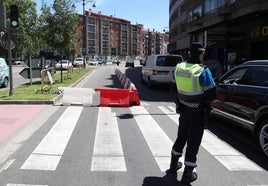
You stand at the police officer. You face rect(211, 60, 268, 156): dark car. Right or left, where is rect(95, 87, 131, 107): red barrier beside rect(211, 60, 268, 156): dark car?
left

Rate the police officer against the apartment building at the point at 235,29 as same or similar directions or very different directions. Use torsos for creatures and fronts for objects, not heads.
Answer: very different directions

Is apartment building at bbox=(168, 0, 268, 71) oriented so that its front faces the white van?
yes

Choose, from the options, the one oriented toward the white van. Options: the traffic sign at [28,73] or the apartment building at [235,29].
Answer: the apartment building

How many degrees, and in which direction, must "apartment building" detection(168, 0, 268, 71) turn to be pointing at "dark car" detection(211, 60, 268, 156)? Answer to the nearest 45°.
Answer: approximately 45° to its left

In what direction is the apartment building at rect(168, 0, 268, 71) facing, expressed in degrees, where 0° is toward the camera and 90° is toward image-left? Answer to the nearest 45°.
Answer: approximately 45°

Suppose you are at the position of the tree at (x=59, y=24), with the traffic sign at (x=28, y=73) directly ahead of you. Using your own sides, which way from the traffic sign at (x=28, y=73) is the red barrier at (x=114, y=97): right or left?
left
